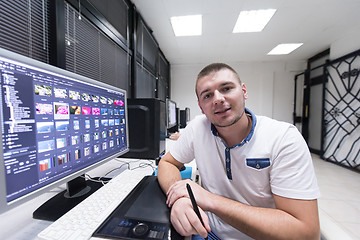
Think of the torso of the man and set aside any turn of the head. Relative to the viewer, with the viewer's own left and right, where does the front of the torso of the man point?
facing the viewer and to the left of the viewer

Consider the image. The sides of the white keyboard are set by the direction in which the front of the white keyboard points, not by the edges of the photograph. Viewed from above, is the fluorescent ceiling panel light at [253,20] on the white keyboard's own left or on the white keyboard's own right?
on the white keyboard's own left

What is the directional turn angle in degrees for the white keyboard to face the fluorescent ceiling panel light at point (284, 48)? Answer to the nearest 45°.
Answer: approximately 45° to its left

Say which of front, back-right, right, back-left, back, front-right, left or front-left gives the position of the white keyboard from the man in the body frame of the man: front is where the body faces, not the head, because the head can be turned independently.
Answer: front

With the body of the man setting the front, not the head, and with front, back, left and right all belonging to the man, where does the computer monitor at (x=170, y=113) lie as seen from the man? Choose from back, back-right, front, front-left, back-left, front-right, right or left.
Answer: right

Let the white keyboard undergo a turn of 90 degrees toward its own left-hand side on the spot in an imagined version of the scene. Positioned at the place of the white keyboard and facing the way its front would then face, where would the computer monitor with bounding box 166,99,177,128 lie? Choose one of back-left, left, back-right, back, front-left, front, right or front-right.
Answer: front

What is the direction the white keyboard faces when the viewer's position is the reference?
facing the viewer and to the right of the viewer

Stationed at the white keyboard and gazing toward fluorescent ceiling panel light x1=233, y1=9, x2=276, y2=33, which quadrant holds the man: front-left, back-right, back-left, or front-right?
front-right

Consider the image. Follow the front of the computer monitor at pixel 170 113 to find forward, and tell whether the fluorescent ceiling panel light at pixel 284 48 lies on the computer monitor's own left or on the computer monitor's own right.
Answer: on the computer monitor's own left

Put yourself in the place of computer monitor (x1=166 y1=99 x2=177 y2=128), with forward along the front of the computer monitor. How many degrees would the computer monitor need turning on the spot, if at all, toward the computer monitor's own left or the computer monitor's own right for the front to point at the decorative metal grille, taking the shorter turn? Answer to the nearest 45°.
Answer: approximately 45° to the computer monitor's own left
